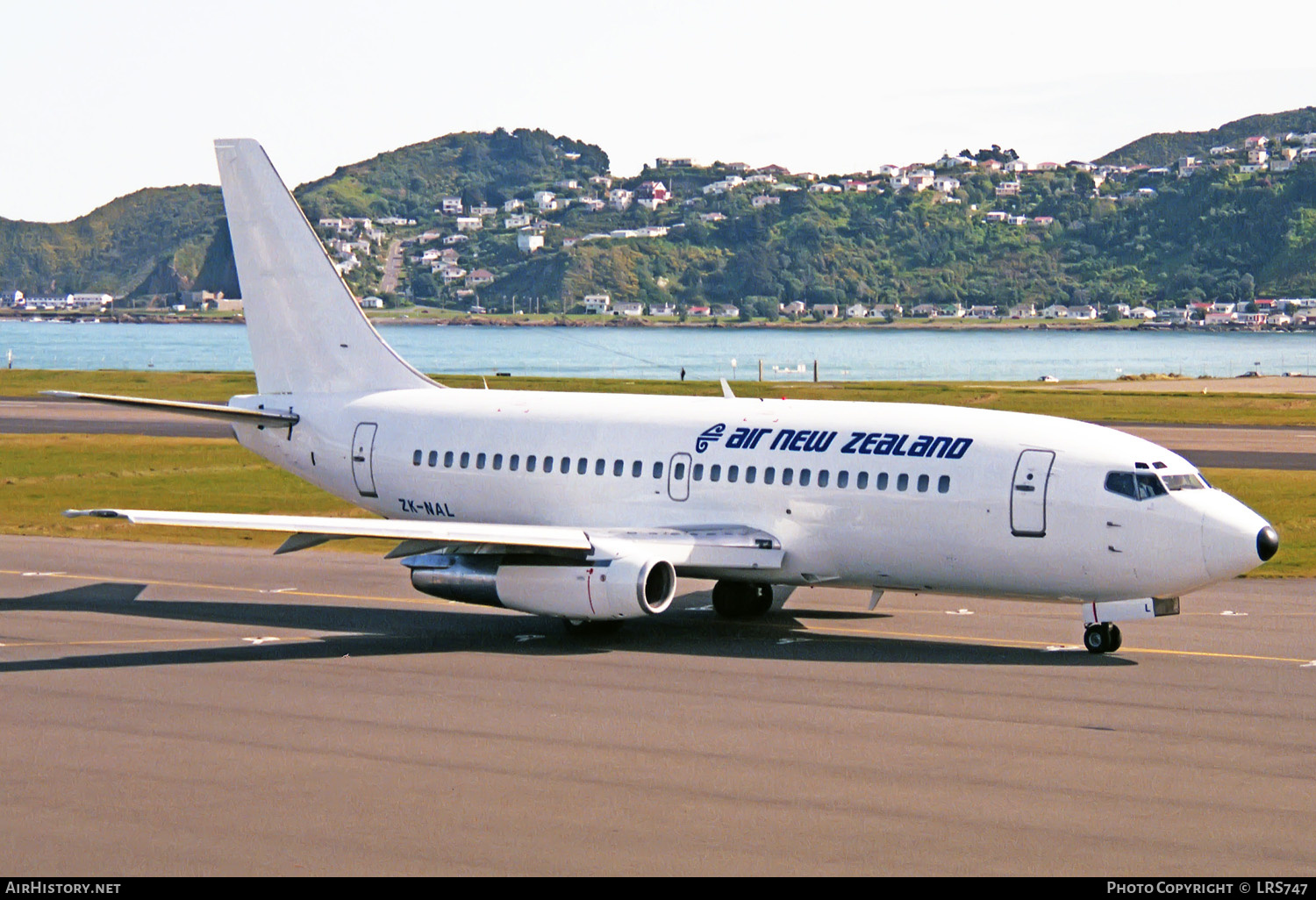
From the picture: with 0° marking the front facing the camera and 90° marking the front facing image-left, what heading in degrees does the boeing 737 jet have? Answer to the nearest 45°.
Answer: approximately 315°
